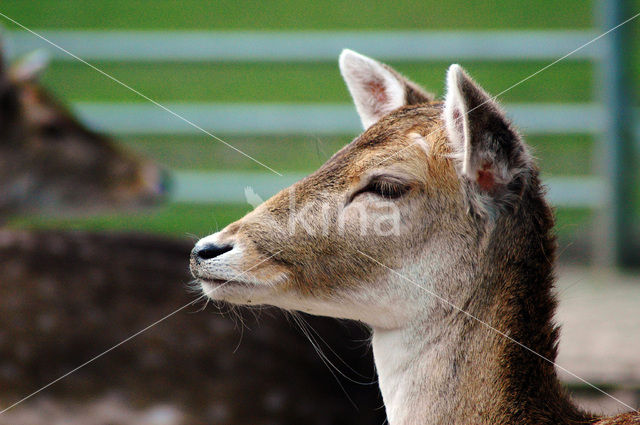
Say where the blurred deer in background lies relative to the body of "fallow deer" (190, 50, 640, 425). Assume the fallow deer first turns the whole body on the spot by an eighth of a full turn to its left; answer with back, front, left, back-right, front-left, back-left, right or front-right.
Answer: right

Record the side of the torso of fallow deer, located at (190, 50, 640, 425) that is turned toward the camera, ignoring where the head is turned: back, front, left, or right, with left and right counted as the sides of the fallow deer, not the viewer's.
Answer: left
